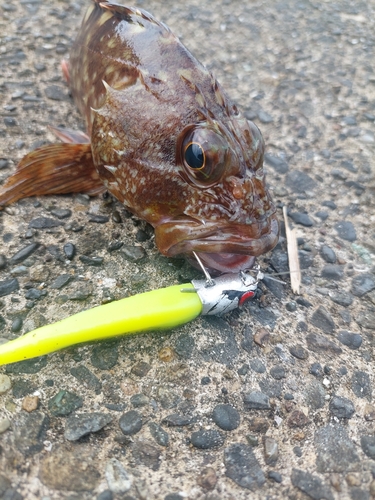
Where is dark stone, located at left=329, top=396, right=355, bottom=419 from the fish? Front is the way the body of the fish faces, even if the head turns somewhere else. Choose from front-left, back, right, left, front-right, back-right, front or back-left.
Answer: front

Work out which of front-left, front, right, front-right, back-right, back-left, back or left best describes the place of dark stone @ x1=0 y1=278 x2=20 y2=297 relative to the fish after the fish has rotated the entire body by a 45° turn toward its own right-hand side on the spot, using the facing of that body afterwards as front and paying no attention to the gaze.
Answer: right

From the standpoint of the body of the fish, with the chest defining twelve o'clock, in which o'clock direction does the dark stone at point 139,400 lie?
The dark stone is roughly at 2 o'clock from the fish.

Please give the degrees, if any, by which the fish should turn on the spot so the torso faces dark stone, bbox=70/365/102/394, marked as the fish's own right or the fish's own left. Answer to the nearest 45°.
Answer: approximately 90° to the fish's own right

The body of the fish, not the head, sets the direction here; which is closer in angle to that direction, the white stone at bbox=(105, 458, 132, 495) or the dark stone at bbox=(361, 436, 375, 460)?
the dark stone

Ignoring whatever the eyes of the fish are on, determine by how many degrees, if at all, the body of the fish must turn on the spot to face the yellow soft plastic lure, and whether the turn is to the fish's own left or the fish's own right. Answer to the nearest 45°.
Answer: approximately 45° to the fish's own right

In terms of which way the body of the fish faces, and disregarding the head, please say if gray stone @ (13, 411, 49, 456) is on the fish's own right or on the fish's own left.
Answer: on the fish's own right

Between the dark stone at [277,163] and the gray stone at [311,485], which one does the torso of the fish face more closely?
the gray stone

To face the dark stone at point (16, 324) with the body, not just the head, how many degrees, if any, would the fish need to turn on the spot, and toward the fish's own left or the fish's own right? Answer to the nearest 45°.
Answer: approximately 90° to the fish's own right

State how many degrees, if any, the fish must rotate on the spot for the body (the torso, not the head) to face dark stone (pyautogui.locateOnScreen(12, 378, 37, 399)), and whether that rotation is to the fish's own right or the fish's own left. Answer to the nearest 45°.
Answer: approximately 90° to the fish's own right

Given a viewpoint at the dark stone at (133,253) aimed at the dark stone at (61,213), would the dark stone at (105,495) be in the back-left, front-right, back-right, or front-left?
back-left

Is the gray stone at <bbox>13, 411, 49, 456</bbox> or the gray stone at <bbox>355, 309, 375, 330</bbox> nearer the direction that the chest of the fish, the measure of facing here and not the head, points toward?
the gray stone at <bbox>355, 309, 375, 330</bbox>

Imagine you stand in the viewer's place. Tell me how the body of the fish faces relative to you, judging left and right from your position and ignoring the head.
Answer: facing the viewer and to the right of the viewer

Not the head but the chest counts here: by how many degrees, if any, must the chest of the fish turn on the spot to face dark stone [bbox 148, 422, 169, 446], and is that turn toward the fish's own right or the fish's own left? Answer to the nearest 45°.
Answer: approximately 45° to the fish's own right
